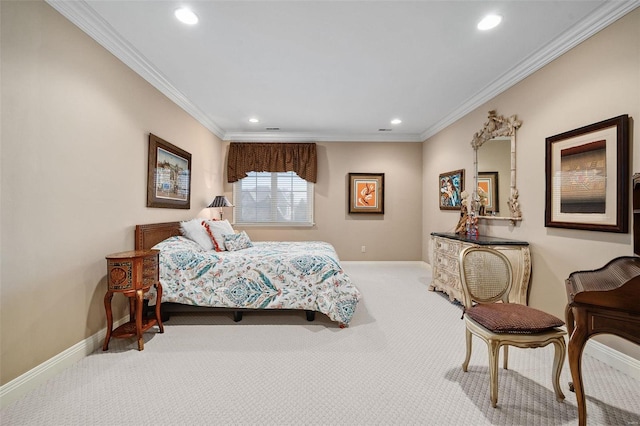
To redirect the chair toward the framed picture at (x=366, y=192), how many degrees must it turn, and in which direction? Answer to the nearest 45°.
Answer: approximately 180°

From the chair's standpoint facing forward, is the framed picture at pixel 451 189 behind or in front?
behind

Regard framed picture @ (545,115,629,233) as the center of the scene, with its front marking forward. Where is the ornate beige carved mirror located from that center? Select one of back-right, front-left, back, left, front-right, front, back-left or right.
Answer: right

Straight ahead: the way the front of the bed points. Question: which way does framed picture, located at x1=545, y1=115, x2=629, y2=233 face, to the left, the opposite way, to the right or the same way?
the opposite way

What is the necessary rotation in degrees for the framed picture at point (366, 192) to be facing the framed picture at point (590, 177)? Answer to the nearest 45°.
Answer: approximately 45° to its left

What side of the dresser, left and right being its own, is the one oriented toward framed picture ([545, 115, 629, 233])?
left

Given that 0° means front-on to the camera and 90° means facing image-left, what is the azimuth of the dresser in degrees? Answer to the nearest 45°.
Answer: approximately 45°

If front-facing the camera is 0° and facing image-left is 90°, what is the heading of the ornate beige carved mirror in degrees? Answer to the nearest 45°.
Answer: approximately 45°

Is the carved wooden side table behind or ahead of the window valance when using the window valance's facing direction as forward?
ahead

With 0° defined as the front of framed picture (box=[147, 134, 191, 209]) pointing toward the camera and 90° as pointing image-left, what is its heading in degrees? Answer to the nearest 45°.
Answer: approximately 315°

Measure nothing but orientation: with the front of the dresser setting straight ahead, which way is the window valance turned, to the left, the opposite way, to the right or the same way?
to the left

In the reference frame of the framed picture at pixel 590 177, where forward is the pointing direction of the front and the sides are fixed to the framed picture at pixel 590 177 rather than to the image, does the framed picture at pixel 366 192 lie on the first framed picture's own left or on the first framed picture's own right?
on the first framed picture's own right

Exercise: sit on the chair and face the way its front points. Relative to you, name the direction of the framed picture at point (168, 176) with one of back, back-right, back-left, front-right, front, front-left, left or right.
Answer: back-right

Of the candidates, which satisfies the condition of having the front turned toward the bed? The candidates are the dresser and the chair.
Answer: the dresser

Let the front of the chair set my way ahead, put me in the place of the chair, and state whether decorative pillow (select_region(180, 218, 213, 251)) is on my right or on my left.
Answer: on my right

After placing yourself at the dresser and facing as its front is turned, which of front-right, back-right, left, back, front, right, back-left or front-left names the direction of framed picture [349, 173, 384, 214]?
right

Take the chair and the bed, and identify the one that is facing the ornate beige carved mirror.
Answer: the bed

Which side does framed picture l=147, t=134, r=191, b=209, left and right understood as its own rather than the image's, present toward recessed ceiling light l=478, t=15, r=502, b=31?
front

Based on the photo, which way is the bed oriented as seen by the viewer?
to the viewer's right
